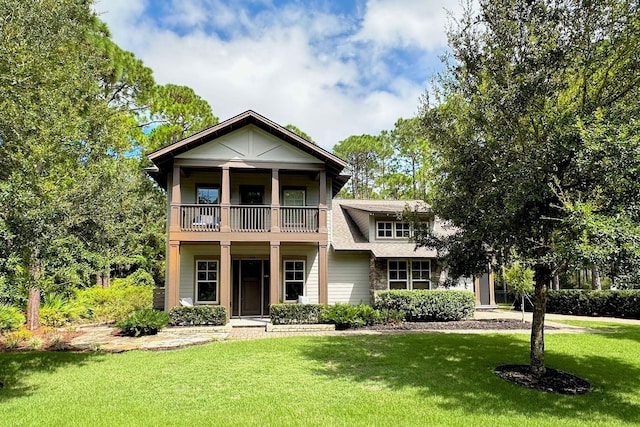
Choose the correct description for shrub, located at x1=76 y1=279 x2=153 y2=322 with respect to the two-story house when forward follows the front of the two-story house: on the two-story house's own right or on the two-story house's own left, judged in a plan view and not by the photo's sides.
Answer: on the two-story house's own right

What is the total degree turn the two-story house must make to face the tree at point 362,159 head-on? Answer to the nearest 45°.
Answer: approximately 180°

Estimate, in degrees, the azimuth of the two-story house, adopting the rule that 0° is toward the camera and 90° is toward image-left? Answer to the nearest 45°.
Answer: approximately 0°

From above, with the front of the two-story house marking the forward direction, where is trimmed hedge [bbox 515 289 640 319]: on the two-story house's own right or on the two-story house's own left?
on the two-story house's own left

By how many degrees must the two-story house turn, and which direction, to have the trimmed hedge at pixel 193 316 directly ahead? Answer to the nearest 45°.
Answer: approximately 45° to its right

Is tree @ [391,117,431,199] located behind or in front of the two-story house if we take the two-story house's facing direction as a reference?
behind

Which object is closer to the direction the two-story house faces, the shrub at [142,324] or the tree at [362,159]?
the shrub

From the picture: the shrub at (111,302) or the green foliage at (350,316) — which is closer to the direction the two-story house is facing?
the green foliage

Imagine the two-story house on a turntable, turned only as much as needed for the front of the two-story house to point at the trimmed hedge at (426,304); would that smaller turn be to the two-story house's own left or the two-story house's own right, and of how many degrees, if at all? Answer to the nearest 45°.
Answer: approximately 90° to the two-story house's own left
